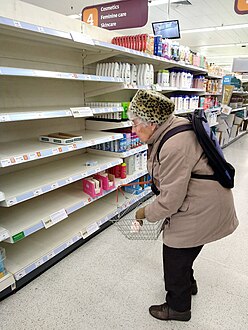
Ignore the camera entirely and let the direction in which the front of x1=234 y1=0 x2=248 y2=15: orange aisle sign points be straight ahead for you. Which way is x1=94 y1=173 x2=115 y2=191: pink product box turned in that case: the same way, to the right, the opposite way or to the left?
to the left

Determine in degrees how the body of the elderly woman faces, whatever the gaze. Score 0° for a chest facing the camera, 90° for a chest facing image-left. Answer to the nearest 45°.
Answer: approximately 90°

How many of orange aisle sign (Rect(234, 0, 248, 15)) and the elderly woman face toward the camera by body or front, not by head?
1

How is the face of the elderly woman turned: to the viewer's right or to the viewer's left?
to the viewer's left

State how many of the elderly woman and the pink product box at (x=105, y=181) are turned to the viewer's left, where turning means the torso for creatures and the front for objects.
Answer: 1

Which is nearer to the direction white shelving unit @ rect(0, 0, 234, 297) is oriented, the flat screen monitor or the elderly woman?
the elderly woman

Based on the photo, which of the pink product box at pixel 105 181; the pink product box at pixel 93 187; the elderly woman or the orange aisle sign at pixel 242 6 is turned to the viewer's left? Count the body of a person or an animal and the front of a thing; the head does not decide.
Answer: the elderly woman

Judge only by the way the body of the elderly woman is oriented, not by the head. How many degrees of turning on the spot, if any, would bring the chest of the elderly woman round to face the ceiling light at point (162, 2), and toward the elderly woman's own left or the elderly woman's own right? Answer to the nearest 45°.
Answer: approximately 90° to the elderly woman's own right

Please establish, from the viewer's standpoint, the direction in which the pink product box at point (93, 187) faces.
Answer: facing the viewer and to the right of the viewer

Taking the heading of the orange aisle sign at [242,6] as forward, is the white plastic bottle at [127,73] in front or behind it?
in front

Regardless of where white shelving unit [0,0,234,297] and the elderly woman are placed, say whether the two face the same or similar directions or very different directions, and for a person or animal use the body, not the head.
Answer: very different directions

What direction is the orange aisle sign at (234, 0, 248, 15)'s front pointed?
toward the camera

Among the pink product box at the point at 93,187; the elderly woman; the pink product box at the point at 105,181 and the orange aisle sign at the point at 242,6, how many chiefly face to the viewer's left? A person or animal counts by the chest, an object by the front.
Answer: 1
